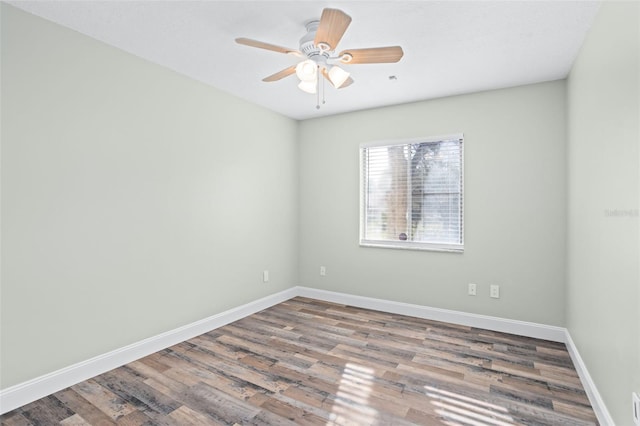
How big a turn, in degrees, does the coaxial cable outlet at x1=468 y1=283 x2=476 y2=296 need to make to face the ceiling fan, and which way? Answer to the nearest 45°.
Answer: approximately 45° to its right

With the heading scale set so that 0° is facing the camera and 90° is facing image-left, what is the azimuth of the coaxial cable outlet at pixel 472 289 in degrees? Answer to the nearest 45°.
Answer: approximately 0°

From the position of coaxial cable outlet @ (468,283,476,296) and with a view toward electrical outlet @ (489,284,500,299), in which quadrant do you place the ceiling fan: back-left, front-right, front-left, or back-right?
back-right
